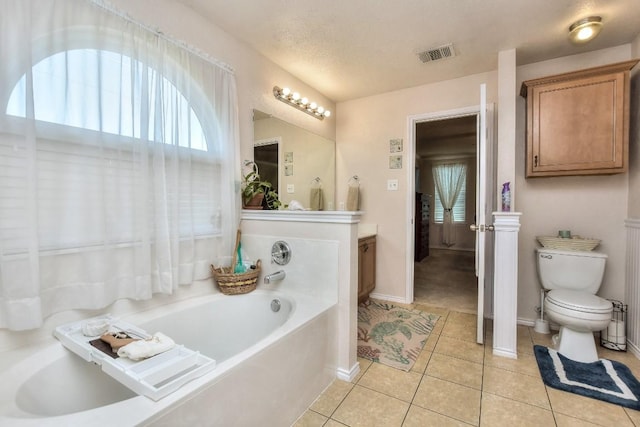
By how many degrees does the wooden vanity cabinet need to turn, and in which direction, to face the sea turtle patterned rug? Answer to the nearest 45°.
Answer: approximately 45° to its right

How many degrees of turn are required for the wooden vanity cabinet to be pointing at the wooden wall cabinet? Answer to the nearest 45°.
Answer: approximately 45° to its left

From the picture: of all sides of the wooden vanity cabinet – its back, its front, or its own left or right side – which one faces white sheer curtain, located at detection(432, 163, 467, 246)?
left

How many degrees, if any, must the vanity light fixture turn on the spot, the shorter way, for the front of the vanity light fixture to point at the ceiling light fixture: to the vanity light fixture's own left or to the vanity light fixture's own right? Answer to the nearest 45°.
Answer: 0° — it already faces it

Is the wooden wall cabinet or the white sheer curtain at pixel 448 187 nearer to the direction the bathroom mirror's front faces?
the wooden wall cabinet

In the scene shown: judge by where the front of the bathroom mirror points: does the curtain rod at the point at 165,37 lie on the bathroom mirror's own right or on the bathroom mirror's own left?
on the bathroom mirror's own right

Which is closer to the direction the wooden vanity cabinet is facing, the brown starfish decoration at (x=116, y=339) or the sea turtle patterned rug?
the sea turtle patterned rug

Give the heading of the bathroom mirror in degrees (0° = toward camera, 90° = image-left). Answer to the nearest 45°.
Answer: approximately 315°

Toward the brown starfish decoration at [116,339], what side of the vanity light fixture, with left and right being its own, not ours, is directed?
right

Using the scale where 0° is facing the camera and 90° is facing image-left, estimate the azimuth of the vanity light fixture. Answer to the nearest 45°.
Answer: approximately 315°
